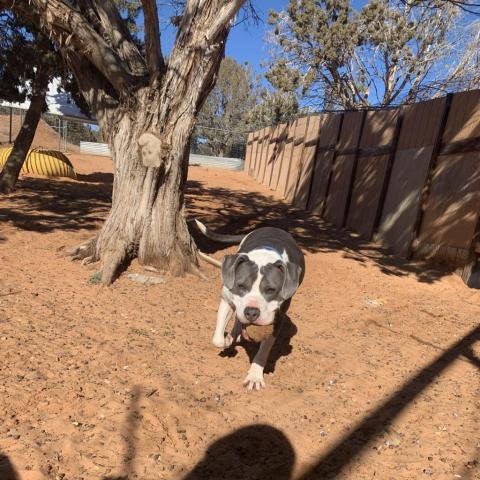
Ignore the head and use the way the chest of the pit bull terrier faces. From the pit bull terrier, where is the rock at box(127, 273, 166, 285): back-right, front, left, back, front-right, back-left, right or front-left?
back-right

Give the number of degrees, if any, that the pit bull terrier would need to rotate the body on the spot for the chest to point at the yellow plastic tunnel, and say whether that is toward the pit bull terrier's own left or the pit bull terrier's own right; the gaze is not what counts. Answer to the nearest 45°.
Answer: approximately 135° to the pit bull terrier's own right

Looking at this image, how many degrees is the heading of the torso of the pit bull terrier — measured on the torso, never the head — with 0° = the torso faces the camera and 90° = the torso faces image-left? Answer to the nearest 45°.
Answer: approximately 0°

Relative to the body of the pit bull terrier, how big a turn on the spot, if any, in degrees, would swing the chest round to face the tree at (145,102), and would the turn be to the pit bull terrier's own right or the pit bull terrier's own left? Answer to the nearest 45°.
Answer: approximately 135° to the pit bull terrier's own right

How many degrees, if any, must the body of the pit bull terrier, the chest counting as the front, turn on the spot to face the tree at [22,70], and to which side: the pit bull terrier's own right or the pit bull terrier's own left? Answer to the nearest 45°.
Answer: approximately 135° to the pit bull terrier's own right

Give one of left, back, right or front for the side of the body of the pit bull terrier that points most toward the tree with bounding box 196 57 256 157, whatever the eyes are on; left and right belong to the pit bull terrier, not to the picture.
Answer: back

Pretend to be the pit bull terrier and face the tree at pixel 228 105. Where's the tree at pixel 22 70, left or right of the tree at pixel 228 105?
left
